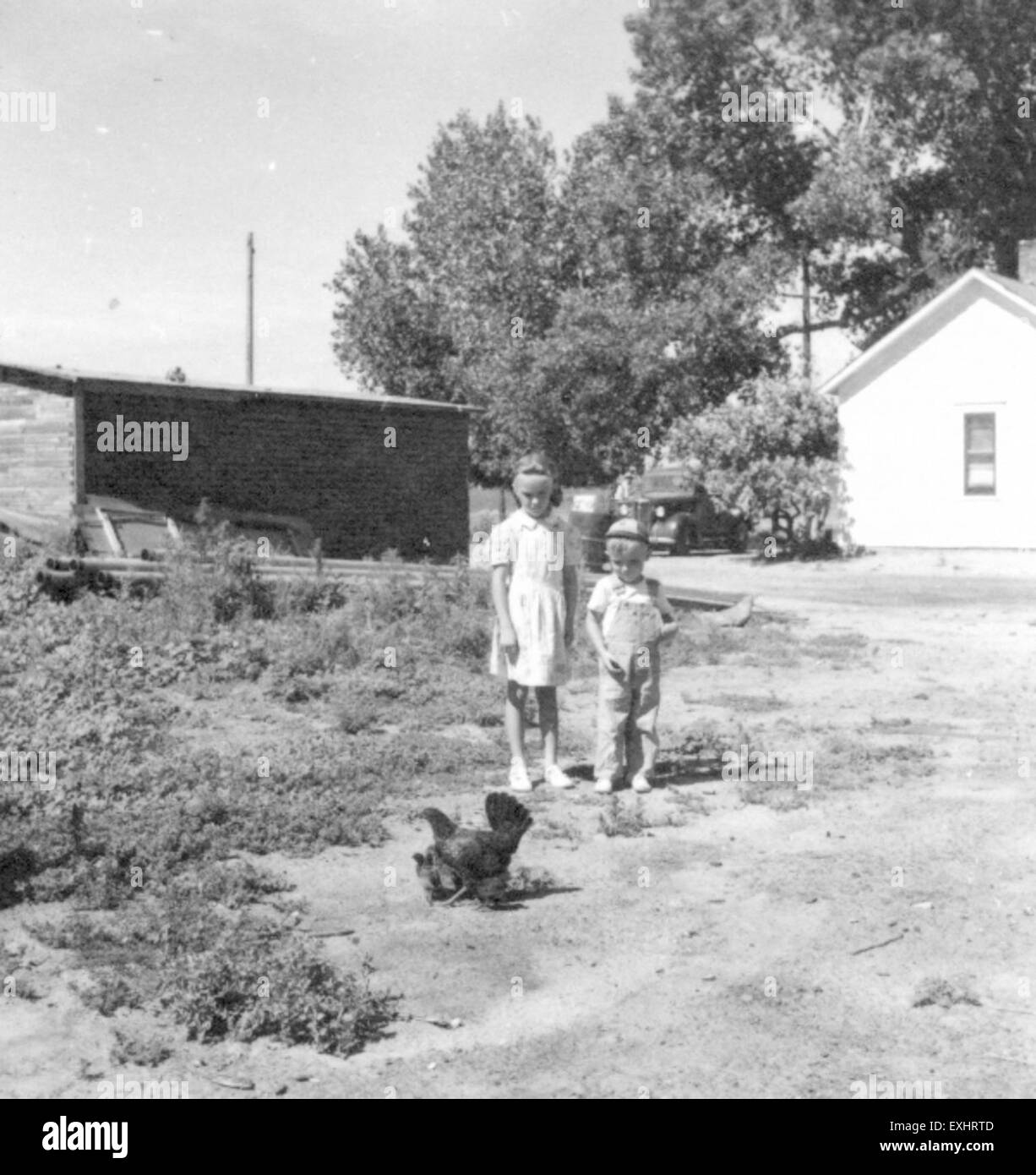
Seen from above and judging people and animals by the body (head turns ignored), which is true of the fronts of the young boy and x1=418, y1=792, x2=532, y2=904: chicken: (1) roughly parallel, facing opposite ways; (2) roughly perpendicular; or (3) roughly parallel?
roughly perpendicular

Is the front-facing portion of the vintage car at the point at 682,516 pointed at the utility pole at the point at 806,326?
no

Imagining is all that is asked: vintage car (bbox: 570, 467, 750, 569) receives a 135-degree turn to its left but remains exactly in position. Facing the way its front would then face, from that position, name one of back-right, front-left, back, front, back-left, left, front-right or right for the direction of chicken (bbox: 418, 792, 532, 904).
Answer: right

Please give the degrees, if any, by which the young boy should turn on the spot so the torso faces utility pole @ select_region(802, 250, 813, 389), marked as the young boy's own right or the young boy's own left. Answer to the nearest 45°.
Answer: approximately 180°

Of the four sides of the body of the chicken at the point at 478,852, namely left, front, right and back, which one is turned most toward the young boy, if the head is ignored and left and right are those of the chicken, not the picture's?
right

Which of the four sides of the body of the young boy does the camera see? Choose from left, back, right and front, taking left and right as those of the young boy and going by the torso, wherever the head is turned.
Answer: front

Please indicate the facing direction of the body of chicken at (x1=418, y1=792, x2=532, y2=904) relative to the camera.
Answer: to the viewer's left

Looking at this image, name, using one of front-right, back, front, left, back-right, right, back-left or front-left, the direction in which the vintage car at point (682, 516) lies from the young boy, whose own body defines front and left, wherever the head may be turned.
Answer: back

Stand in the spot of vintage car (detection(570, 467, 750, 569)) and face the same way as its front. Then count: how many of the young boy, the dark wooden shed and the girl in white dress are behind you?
0

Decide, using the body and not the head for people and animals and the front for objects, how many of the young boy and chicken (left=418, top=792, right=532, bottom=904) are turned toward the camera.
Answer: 1

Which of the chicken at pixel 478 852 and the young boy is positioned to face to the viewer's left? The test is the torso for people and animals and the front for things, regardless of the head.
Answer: the chicken

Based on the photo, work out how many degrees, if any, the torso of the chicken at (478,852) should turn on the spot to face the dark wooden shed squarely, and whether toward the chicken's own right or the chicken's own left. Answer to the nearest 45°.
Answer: approximately 90° to the chicken's own right

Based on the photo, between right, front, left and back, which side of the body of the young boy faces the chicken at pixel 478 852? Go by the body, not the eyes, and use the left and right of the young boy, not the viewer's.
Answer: front

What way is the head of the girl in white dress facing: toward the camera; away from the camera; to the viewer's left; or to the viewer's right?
toward the camera

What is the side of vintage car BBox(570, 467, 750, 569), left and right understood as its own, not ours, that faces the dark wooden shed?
front
